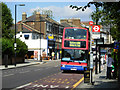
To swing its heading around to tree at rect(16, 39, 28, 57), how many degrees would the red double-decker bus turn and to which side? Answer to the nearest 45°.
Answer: approximately 135° to its right

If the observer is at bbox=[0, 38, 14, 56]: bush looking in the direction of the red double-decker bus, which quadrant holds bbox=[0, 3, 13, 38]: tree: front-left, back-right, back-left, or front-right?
back-left

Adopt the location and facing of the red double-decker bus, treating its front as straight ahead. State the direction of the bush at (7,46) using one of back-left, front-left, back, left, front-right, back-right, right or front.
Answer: back-right

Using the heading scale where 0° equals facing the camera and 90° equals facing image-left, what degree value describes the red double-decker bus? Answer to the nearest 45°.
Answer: approximately 0°
